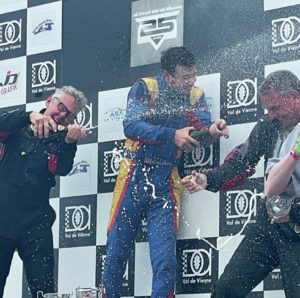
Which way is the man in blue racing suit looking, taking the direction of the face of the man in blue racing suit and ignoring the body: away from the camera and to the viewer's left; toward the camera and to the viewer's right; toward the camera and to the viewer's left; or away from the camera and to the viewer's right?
toward the camera and to the viewer's right

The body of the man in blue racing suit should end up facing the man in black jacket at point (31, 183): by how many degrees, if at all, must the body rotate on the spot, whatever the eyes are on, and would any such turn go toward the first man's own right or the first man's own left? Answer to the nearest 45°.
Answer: approximately 135° to the first man's own right

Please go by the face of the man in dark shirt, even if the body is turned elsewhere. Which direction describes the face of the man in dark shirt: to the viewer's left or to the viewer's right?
to the viewer's left

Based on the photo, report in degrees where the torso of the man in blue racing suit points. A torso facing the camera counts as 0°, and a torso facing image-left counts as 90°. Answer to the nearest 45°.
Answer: approximately 315°

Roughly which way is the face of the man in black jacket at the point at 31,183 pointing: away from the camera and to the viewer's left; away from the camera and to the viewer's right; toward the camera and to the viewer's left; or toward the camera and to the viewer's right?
toward the camera and to the viewer's right

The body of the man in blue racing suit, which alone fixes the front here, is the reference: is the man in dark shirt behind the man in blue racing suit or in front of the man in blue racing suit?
in front
